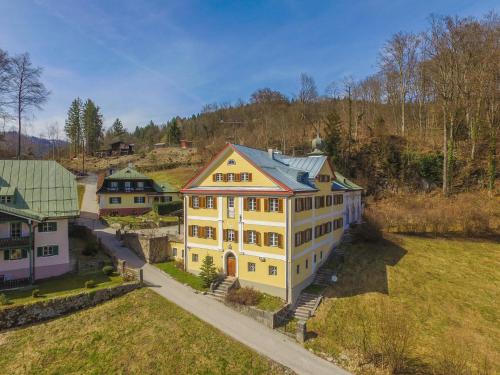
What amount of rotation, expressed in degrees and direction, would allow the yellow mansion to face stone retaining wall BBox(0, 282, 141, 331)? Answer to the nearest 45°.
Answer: approximately 45° to its right

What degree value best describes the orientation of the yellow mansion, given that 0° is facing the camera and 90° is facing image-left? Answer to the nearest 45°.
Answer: approximately 45°

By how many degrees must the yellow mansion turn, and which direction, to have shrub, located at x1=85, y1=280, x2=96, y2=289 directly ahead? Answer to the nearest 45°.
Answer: approximately 45° to its right

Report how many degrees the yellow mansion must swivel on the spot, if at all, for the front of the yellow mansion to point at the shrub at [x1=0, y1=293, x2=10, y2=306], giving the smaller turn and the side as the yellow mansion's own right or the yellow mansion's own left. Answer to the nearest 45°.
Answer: approximately 45° to the yellow mansion's own right

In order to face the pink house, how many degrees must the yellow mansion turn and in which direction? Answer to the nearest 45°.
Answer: approximately 45° to its right
